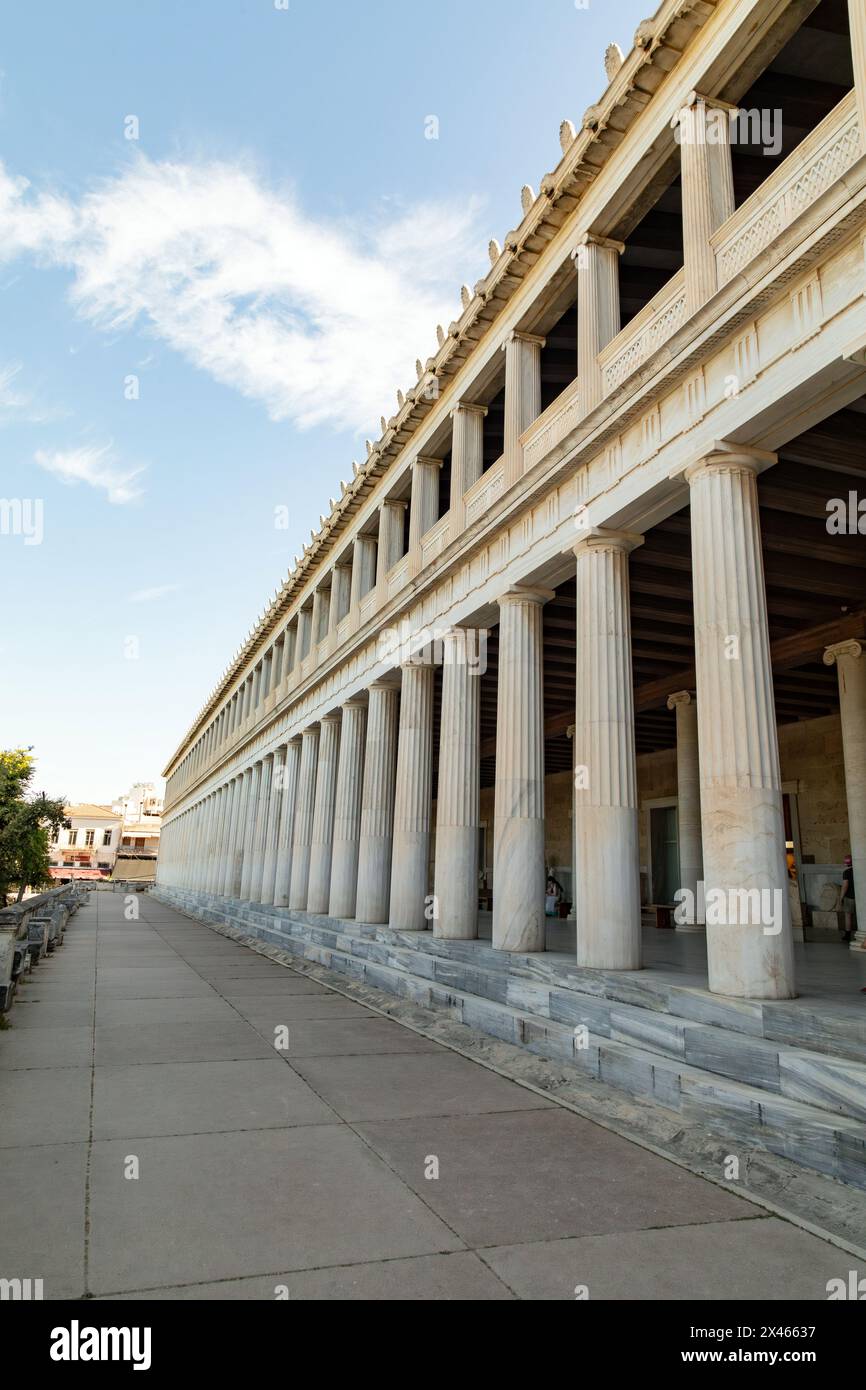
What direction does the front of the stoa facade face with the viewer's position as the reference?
facing the viewer and to the left of the viewer

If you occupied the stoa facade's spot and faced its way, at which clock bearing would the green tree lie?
The green tree is roughly at 3 o'clock from the stoa facade.
